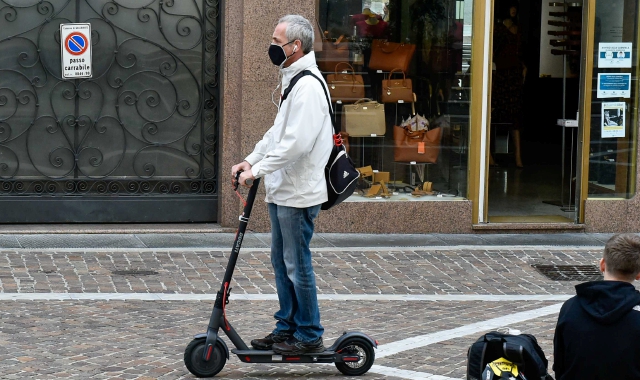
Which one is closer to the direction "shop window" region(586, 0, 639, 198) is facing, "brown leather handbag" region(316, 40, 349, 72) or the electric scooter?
the electric scooter

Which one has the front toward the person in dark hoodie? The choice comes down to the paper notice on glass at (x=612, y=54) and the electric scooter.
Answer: the paper notice on glass

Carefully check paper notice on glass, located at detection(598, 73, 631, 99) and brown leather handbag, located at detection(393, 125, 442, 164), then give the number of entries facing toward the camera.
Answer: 2

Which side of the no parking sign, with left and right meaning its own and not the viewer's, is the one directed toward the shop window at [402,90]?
left

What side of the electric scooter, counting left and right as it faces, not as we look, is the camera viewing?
left

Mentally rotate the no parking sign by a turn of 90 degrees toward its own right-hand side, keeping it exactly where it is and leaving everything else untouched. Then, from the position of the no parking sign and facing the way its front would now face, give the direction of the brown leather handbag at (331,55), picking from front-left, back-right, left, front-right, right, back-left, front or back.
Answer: back

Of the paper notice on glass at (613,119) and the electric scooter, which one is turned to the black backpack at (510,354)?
the paper notice on glass

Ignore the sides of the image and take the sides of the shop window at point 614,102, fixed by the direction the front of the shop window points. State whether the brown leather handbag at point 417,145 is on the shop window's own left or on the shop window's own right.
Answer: on the shop window's own right

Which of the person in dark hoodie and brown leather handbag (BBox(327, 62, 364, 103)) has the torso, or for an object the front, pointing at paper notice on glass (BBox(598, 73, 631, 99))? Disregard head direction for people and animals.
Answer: the person in dark hoodie

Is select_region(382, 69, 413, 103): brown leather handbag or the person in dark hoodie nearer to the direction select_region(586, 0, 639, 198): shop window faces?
the person in dark hoodie

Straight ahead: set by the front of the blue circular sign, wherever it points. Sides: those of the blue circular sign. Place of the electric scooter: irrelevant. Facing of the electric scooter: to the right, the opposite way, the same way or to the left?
to the right

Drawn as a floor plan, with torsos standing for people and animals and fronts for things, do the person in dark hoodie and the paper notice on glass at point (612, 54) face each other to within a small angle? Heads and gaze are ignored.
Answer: yes

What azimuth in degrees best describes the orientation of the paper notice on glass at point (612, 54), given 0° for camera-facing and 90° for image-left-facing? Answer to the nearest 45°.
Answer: approximately 0°

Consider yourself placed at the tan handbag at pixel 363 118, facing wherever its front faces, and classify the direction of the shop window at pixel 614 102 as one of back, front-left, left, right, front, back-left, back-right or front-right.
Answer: left

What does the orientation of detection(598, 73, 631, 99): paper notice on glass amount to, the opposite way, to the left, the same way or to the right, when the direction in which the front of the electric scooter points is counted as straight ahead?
to the left

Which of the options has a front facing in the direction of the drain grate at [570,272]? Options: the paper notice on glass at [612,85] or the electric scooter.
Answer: the paper notice on glass

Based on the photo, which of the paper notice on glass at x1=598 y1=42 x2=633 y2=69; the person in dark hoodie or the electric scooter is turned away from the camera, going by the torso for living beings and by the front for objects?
the person in dark hoodie
